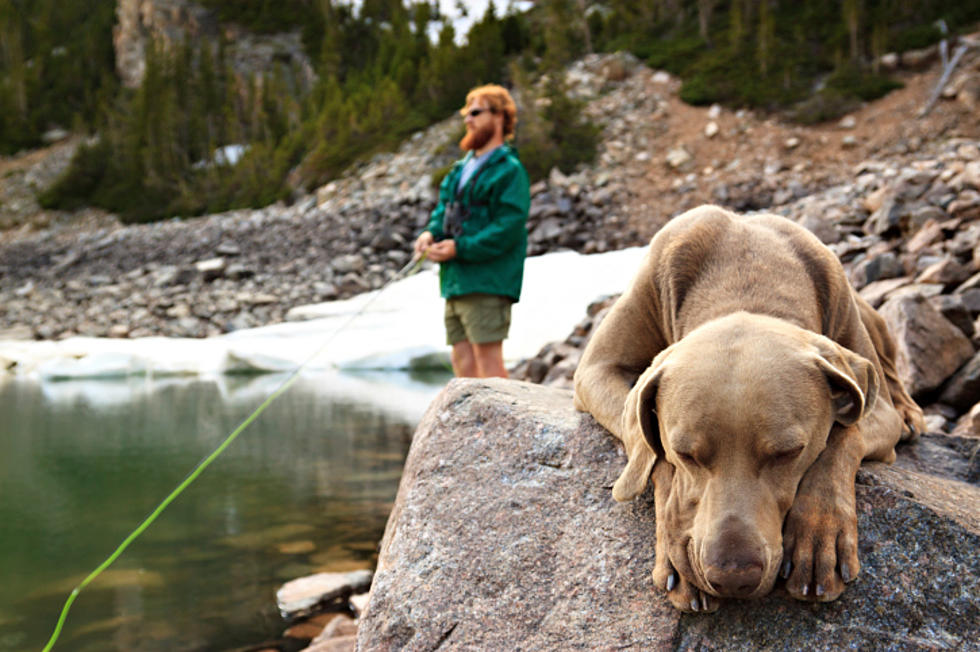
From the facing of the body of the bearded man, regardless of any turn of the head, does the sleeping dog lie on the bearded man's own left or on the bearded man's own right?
on the bearded man's own left

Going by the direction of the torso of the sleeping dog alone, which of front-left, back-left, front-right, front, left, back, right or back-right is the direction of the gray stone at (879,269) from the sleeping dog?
back

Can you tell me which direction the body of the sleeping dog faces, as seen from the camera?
toward the camera

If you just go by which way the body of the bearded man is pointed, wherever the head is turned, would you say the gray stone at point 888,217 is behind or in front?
behind

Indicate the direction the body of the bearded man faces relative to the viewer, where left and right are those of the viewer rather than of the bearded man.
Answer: facing the viewer and to the left of the viewer

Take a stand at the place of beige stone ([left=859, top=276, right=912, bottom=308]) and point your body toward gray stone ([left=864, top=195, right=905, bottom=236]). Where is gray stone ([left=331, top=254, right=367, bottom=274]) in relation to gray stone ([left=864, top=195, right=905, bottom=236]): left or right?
left

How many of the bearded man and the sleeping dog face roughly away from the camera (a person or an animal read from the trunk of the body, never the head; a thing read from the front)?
0

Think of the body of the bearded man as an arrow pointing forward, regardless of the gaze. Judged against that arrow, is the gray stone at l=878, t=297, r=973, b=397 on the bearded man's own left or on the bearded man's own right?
on the bearded man's own left

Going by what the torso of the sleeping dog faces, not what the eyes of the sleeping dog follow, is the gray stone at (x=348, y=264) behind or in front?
behind

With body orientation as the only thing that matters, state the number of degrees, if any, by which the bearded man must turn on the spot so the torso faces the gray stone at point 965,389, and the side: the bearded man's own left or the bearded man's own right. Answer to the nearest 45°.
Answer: approximately 135° to the bearded man's own left
